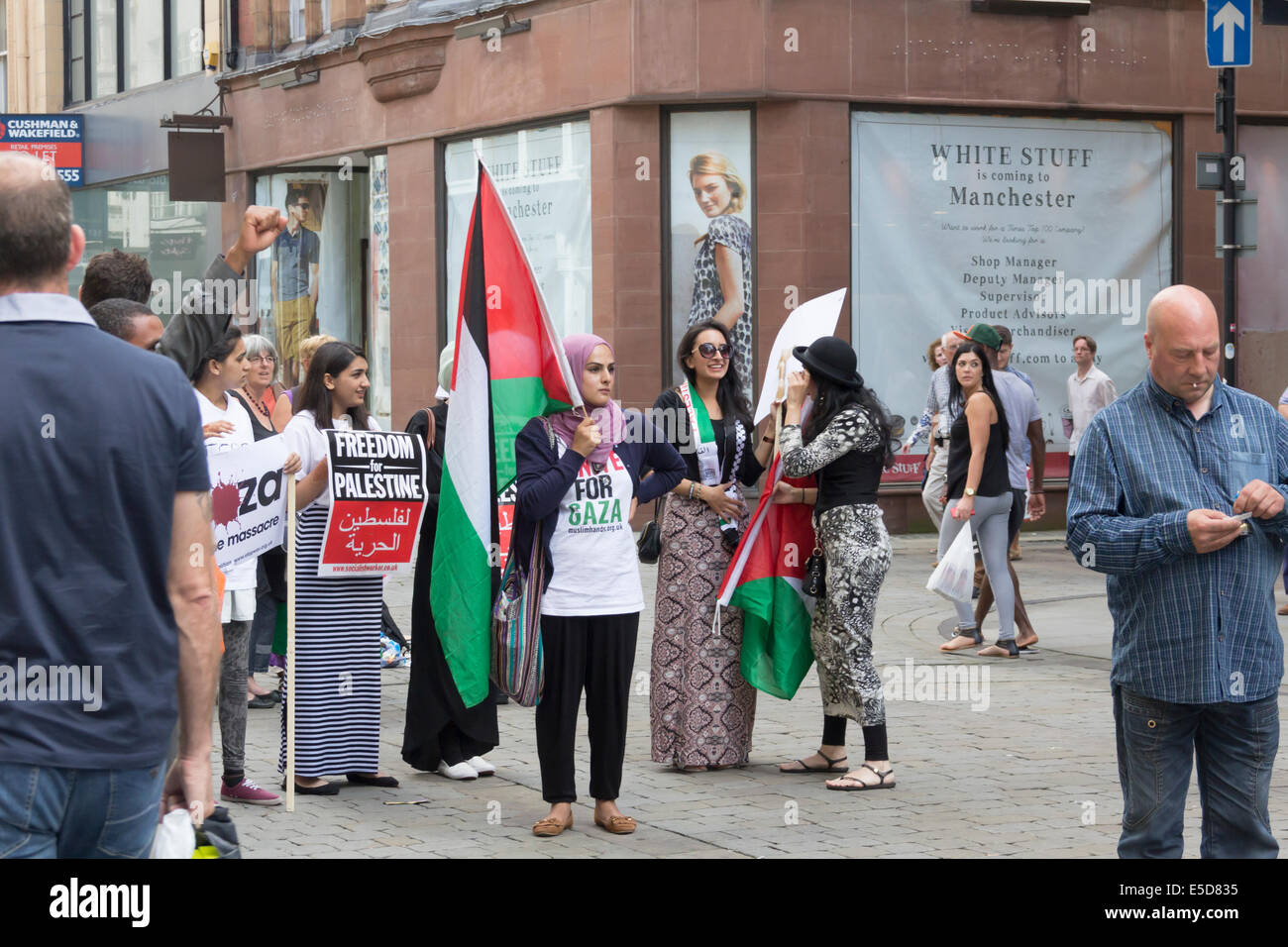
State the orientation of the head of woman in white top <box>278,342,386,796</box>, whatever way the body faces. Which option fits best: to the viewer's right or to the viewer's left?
to the viewer's right

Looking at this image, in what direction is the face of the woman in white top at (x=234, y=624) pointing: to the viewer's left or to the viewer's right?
to the viewer's right

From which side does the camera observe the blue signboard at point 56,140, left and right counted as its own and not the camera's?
front

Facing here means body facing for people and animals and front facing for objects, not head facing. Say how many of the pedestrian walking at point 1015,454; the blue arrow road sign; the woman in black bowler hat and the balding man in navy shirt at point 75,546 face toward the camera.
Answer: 1

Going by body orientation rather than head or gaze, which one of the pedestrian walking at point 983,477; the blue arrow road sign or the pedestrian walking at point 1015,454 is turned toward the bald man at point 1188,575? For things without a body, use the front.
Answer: the blue arrow road sign

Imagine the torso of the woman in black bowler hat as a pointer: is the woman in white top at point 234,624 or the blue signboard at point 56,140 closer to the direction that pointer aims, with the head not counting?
the woman in white top

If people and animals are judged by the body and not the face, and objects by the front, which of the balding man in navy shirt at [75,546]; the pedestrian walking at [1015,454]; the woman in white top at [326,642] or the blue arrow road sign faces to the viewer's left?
the pedestrian walking

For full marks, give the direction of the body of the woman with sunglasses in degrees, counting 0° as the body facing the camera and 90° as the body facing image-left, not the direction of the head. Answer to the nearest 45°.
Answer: approximately 315°

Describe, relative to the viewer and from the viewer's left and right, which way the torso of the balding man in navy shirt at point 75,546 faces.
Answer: facing away from the viewer

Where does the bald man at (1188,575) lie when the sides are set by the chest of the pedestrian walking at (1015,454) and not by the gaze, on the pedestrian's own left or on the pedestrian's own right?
on the pedestrian's own left

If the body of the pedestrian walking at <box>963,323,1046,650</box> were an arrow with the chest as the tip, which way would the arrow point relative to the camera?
to the viewer's left
